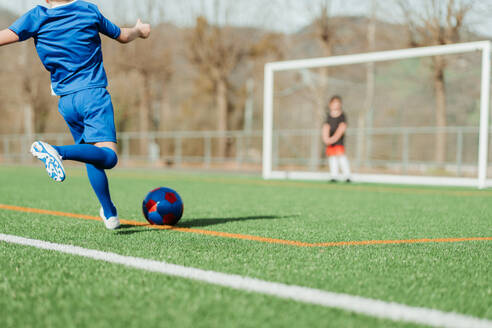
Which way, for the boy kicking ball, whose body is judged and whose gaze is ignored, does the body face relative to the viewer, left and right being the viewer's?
facing away from the viewer and to the right of the viewer

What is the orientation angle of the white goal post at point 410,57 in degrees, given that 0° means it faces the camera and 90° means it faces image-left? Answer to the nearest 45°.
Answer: approximately 45°

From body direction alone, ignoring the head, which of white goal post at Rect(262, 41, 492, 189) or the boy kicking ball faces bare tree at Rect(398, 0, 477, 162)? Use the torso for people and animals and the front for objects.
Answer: the boy kicking ball

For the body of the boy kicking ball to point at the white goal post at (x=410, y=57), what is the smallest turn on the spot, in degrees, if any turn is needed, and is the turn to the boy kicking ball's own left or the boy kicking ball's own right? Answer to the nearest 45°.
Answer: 0° — they already face it

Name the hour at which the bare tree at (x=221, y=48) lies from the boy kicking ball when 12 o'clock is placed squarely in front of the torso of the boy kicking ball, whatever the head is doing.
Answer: The bare tree is roughly at 11 o'clock from the boy kicking ball.

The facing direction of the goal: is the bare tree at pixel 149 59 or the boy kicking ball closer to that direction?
the boy kicking ball

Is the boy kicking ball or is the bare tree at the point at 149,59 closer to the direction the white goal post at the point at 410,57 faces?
the boy kicking ball

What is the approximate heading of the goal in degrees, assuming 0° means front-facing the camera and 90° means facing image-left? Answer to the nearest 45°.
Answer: approximately 45°

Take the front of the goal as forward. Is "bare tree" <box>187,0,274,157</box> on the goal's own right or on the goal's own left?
on the goal's own right
